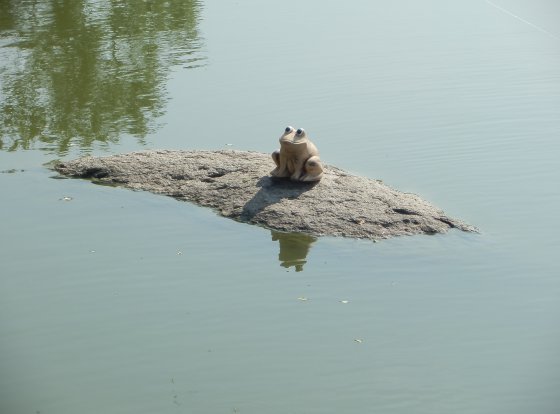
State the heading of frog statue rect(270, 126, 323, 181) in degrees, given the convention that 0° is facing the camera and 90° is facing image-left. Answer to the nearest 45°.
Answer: approximately 45°
